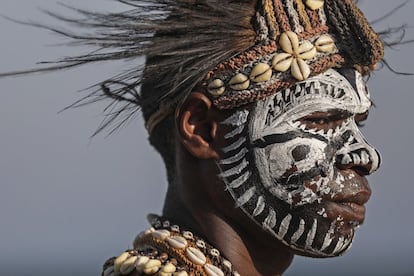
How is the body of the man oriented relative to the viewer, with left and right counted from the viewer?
facing to the right of the viewer
